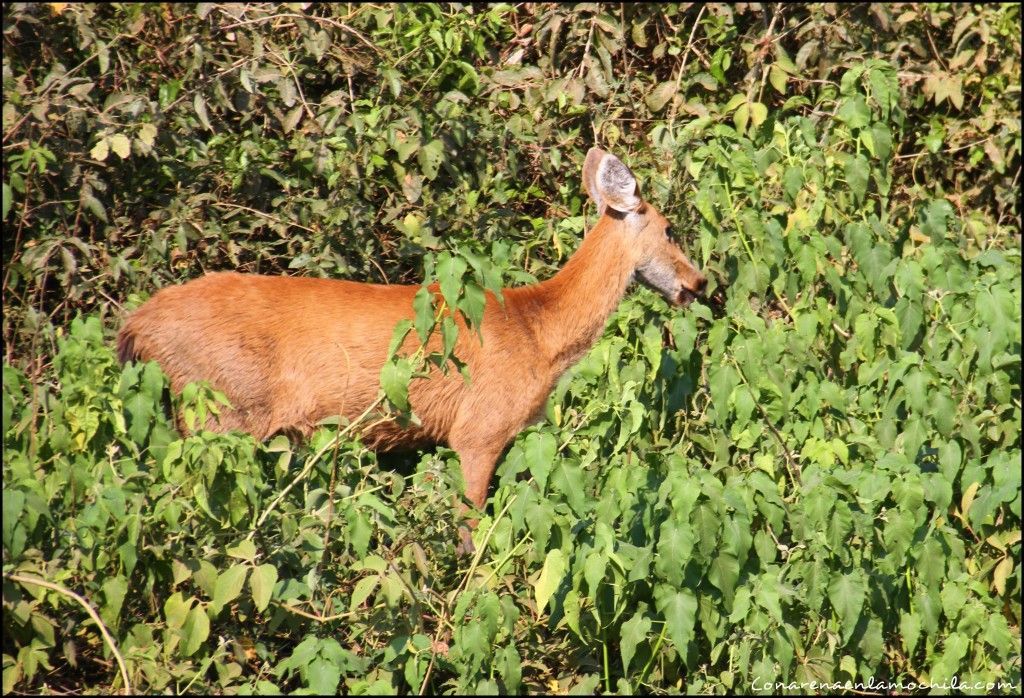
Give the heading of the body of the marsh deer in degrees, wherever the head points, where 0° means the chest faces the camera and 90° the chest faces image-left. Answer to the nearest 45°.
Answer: approximately 270°
